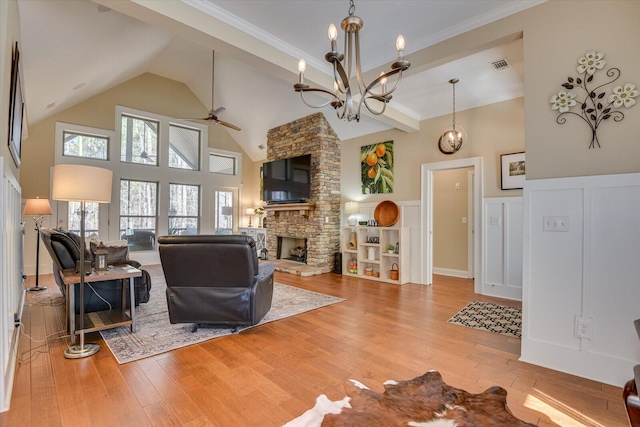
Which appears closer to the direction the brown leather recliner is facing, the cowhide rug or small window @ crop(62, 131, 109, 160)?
the small window

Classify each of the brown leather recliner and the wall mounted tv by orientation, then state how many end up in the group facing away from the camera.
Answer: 1

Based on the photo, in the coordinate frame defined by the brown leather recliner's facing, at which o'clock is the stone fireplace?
The stone fireplace is roughly at 1 o'clock from the brown leather recliner.

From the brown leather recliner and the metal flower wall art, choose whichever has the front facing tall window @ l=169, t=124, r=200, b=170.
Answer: the brown leather recliner

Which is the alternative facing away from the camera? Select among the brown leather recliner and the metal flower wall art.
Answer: the brown leather recliner

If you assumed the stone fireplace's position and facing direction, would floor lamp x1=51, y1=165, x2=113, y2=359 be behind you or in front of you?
in front

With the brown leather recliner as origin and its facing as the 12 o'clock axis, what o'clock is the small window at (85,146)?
The small window is roughly at 11 o'clock from the brown leather recliner.

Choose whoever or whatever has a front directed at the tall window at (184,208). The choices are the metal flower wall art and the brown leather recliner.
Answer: the brown leather recliner

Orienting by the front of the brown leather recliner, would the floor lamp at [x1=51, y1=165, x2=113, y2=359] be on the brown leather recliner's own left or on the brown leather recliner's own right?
on the brown leather recliner's own left

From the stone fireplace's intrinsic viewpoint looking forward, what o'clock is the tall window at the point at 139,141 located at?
The tall window is roughly at 2 o'clock from the stone fireplace.

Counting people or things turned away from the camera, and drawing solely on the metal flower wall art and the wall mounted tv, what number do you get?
0

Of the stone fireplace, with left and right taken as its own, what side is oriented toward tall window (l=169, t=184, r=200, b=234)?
right

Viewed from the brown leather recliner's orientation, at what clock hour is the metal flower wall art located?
The metal flower wall art is roughly at 4 o'clock from the brown leather recliner.
